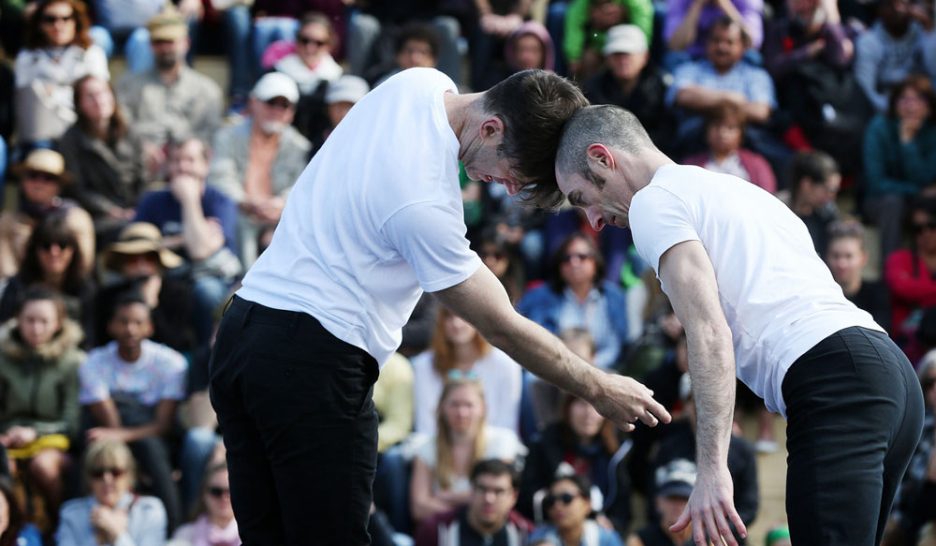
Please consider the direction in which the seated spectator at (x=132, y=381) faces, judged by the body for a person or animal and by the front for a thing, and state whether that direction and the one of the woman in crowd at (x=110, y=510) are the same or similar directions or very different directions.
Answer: same or similar directions

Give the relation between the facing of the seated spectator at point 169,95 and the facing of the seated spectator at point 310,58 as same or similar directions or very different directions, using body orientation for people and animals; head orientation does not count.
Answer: same or similar directions

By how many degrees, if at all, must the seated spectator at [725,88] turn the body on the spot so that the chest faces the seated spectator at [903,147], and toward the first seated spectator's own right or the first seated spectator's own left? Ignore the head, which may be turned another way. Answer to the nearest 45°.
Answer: approximately 90° to the first seated spectator's own left

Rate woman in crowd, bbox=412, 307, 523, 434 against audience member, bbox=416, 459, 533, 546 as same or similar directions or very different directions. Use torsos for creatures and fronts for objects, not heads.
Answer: same or similar directions

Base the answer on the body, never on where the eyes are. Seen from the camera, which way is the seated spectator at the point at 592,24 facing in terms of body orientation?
toward the camera

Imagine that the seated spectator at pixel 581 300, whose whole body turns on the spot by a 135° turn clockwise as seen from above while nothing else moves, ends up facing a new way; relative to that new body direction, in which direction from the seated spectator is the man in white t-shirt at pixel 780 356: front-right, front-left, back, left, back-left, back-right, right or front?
back-left

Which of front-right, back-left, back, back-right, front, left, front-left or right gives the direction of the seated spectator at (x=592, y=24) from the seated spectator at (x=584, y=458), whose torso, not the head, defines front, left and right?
back

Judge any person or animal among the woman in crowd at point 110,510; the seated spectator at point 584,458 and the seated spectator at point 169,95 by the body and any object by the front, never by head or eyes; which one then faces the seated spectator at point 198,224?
the seated spectator at point 169,95

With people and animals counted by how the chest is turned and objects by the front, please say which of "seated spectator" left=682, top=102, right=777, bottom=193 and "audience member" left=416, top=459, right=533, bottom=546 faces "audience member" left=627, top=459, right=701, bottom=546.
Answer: the seated spectator

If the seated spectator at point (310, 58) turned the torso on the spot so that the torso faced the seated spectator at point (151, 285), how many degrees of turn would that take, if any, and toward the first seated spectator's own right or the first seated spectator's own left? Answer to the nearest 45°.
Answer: approximately 45° to the first seated spectator's own right

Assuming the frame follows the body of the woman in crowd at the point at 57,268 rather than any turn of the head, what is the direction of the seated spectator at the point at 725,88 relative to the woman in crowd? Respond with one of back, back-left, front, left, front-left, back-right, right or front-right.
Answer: left

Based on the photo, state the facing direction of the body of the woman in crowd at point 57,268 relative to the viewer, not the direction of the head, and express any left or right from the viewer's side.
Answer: facing the viewer

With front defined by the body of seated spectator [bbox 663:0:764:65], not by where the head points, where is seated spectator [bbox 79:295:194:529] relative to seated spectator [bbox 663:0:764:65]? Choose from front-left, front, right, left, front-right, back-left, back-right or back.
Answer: front-right

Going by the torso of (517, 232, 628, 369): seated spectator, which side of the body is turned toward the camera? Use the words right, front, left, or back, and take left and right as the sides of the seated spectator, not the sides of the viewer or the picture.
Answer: front

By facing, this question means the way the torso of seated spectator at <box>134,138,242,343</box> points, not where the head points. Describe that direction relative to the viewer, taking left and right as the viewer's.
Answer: facing the viewer

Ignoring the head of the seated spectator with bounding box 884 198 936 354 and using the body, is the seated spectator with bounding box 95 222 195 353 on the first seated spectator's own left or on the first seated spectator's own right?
on the first seated spectator's own right

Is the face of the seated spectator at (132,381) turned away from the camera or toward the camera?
toward the camera
